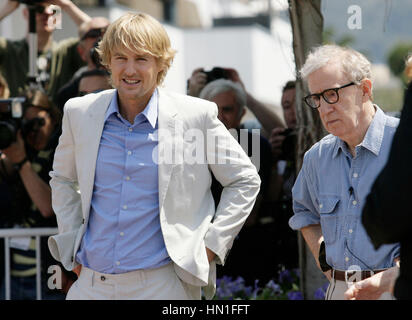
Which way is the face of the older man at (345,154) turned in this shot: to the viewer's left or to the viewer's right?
to the viewer's left

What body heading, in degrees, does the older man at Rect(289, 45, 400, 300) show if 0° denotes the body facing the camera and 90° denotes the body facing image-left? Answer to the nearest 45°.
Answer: approximately 45°

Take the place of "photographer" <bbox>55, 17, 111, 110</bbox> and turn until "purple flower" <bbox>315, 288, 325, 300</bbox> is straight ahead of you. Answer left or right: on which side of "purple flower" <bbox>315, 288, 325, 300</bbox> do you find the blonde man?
right

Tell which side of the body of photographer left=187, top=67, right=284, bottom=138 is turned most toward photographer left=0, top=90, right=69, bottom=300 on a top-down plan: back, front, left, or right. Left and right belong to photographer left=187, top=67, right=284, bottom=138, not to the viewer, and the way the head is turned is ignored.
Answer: right

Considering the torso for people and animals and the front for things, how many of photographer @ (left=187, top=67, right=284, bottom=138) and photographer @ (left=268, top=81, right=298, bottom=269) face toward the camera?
2
